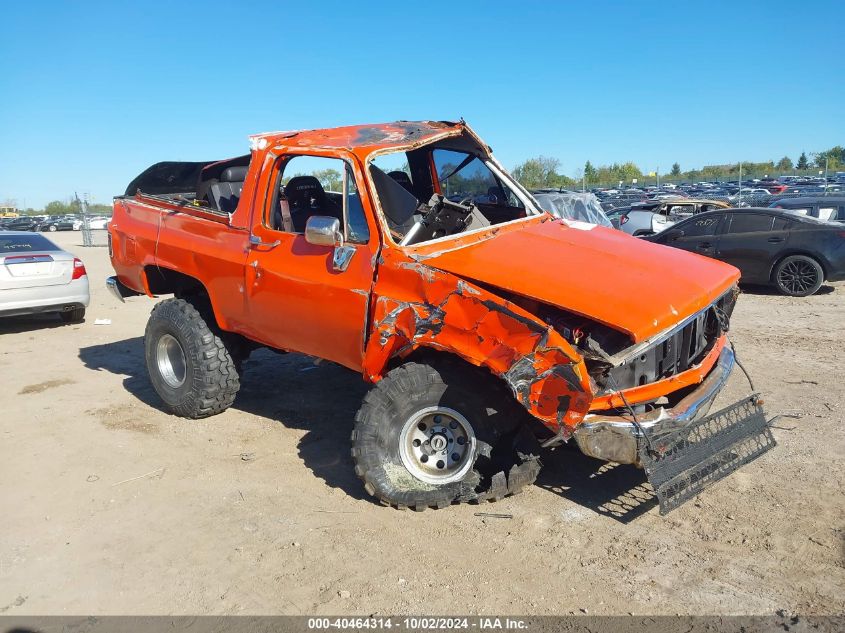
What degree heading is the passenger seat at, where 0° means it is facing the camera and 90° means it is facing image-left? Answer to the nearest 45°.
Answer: approximately 315°

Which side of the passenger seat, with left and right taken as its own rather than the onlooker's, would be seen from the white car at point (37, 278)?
back

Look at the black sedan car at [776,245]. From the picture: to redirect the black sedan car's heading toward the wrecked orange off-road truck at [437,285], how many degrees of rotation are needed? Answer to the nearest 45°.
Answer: approximately 90° to its left

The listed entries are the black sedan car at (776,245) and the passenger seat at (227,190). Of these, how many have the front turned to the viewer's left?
1

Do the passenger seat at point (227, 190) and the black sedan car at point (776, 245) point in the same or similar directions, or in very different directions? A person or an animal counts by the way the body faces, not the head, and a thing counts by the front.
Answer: very different directions

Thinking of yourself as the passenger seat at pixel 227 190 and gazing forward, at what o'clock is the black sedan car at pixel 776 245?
The black sedan car is roughly at 10 o'clock from the passenger seat.
